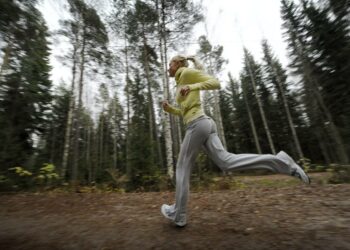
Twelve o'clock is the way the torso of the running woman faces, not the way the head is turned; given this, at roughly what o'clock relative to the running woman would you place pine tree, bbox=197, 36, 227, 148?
The pine tree is roughly at 3 o'clock from the running woman.

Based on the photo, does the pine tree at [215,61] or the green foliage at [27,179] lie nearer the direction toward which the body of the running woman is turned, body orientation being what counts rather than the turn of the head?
the green foliage

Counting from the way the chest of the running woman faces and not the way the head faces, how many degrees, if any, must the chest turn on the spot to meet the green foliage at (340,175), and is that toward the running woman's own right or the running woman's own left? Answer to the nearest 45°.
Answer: approximately 135° to the running woman's own right

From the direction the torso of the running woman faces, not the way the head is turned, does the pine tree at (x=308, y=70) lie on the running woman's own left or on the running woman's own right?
on the running woman's own right

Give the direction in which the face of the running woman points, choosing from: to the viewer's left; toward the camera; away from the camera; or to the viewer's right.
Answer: to the viewer's left

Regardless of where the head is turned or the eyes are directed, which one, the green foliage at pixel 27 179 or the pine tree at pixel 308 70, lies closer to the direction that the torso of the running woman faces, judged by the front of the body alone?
the green foliage

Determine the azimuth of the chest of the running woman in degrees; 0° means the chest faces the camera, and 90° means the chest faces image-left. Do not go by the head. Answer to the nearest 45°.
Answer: approximately 90°
